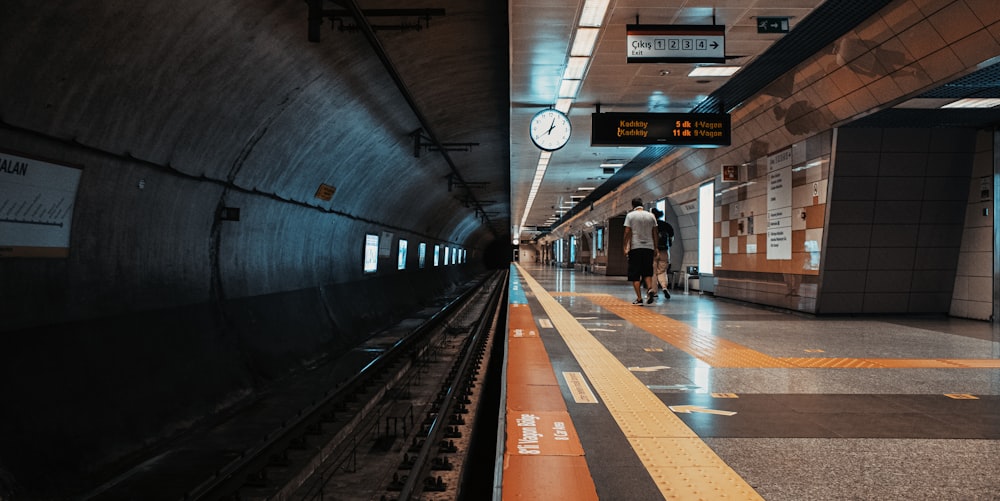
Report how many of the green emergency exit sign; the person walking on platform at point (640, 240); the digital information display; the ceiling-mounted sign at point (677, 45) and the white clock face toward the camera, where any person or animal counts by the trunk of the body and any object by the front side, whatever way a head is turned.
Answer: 4

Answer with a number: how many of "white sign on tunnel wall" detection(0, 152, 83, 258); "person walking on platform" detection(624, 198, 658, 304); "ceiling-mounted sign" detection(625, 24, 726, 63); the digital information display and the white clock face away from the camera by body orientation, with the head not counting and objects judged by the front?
1

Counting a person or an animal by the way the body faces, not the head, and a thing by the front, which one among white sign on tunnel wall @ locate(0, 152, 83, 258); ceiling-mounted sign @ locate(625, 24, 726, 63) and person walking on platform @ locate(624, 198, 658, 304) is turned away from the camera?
the person walking on platform

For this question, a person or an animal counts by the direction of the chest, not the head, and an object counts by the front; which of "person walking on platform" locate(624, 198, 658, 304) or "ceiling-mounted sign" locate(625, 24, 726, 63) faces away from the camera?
the person walking on platform

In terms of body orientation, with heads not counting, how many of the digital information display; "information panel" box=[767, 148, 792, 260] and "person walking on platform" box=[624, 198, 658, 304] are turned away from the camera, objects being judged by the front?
1

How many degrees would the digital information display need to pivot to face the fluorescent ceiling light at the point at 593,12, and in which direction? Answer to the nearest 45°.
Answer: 0° — it already faces it

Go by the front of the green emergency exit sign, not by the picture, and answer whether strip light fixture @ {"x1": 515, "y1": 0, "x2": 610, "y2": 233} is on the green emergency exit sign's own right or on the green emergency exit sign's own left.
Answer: on the green emergency exit sign's own right

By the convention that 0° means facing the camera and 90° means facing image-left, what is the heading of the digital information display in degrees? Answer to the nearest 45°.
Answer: approximately 0°

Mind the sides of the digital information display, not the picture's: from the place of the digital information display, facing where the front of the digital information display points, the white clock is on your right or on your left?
on your right

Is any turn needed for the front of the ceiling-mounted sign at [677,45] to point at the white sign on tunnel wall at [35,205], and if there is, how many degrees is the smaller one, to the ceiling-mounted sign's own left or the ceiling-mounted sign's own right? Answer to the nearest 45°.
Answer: approximately 45° to the ceiling-mounted sign's own right

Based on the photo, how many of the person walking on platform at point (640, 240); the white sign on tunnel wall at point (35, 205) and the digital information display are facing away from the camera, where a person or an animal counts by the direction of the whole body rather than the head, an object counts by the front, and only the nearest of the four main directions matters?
1

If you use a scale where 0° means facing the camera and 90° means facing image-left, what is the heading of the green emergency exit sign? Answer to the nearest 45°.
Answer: approximately 0°

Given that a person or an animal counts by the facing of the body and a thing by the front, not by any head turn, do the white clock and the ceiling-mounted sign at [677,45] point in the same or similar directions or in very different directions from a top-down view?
same or similar directions

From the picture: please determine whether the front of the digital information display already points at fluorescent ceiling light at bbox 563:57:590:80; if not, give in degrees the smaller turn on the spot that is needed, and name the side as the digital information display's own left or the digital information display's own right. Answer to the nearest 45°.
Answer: approximately 45° to the digital information display's own right
